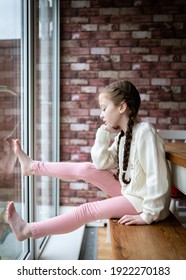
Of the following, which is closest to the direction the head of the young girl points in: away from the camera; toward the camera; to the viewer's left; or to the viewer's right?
to the viewer's left

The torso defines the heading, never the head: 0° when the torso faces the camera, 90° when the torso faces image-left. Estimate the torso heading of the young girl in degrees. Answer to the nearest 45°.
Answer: approximately 90°
